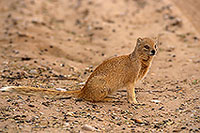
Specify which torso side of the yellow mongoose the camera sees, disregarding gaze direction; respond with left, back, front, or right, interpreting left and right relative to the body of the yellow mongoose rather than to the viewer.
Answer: right

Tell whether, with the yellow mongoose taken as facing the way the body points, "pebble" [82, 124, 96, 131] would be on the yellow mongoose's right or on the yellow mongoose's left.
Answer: on the yellow mongoose's right
